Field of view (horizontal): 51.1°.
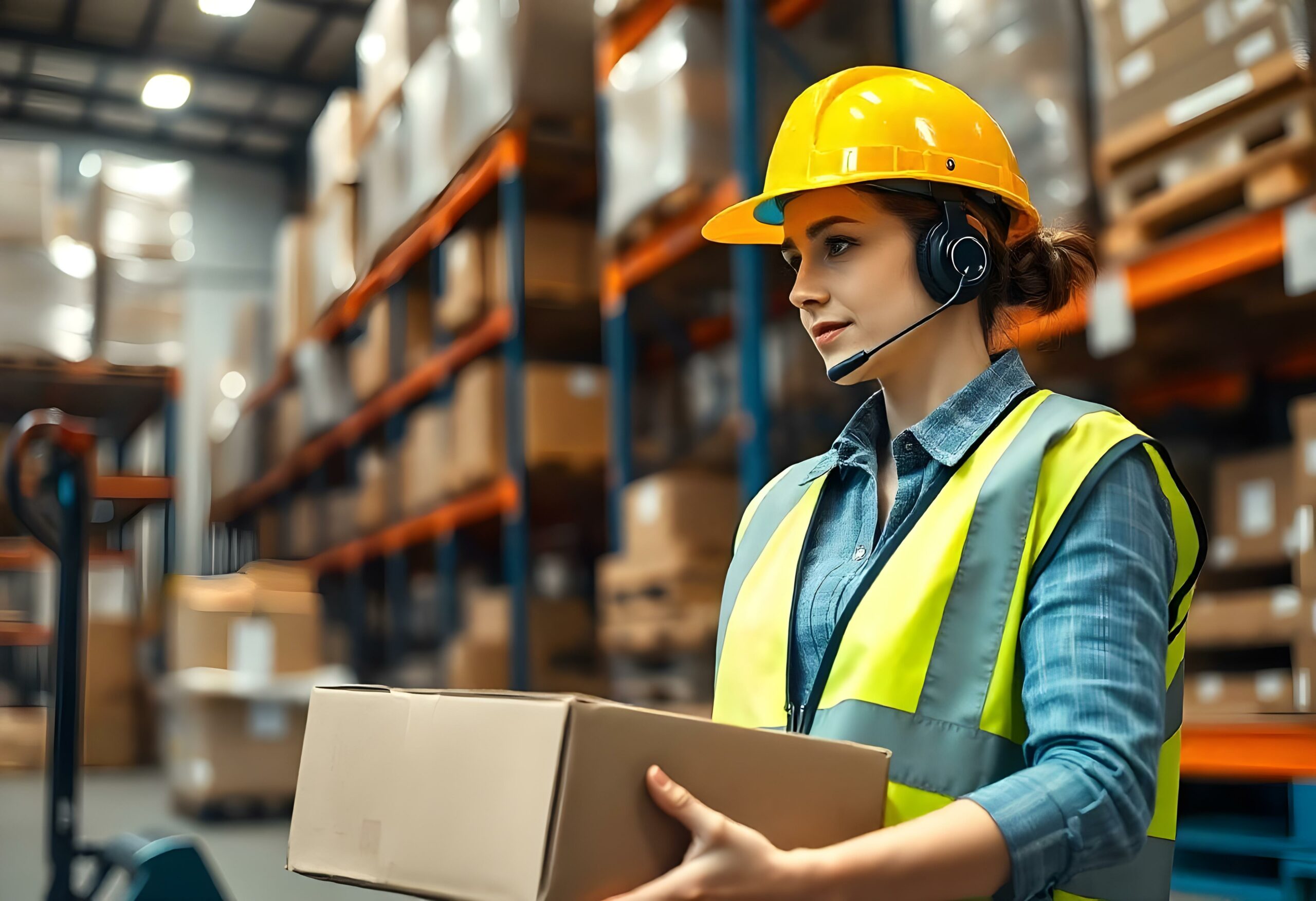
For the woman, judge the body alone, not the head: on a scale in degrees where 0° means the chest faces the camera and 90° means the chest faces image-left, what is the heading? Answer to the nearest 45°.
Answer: approximately 45°

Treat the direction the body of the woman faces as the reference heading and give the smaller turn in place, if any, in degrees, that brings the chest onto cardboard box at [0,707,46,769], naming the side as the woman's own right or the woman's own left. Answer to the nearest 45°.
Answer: approximately 90° to the woman's own right

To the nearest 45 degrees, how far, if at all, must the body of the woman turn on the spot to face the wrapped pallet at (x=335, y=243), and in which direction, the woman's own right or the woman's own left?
approximately 90° to the woman's own right

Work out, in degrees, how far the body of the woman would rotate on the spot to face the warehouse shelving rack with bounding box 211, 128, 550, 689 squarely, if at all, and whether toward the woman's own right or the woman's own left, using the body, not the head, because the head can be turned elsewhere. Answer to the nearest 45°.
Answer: approximately 90° to the woman's own right

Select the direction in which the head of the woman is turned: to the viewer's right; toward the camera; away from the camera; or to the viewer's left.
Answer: to the viewer's left

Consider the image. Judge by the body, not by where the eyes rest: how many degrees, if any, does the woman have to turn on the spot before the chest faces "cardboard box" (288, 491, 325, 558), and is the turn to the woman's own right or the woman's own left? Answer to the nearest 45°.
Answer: approximately 90° to the woman's own right

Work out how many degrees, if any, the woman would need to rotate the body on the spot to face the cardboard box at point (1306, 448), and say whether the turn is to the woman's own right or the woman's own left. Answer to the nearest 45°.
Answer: approximately 180°

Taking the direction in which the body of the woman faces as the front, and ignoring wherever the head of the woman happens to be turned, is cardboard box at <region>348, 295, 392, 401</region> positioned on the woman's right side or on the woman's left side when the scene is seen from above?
on the woman's right side

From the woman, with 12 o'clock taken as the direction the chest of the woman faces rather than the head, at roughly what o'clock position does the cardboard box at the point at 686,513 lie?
The cardboard box is roughly at 4 o'clock from the woman.

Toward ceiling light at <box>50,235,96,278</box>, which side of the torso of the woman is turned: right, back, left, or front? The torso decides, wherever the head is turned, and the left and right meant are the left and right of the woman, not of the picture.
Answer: right
